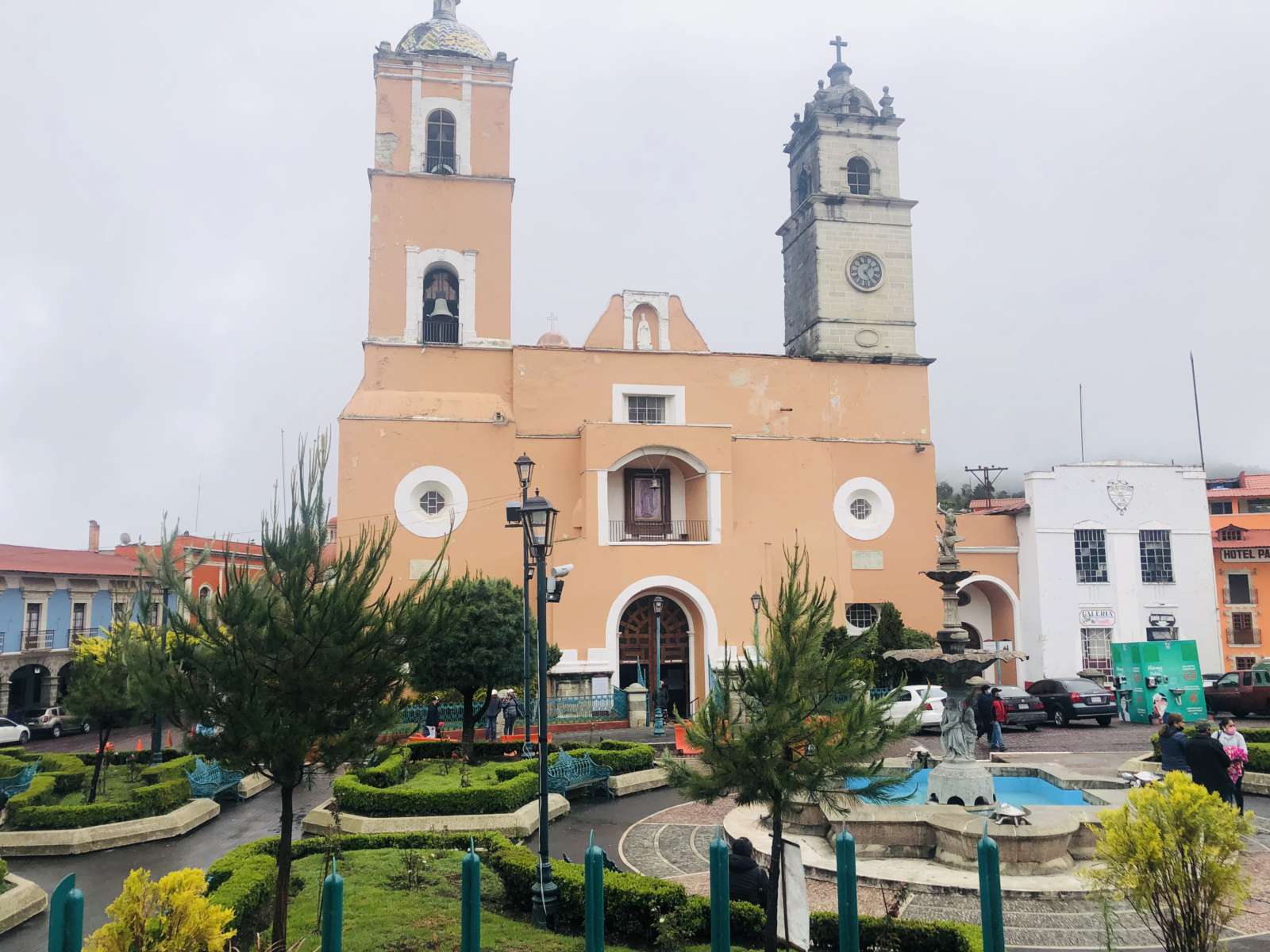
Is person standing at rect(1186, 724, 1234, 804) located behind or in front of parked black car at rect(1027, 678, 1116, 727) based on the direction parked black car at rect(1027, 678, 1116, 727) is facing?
behind

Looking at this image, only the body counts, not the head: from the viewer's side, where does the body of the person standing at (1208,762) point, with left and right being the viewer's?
facing away from the viewer
